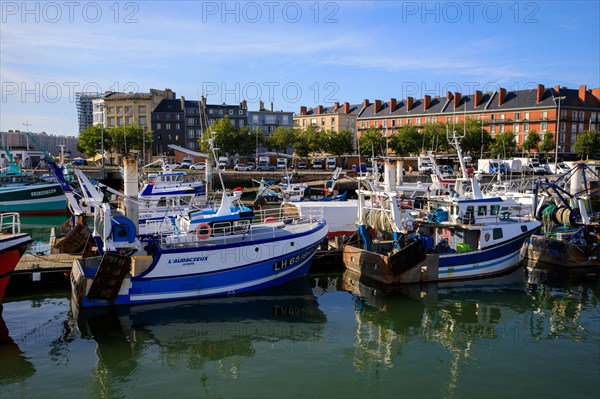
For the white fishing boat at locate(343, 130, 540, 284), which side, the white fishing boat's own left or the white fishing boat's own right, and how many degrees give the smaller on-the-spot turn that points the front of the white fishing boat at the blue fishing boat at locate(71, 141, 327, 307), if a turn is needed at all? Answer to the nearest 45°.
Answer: approximately 180°

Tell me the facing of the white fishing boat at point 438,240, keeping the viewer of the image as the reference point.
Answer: facing away from the viewer and to the right of the viewer
